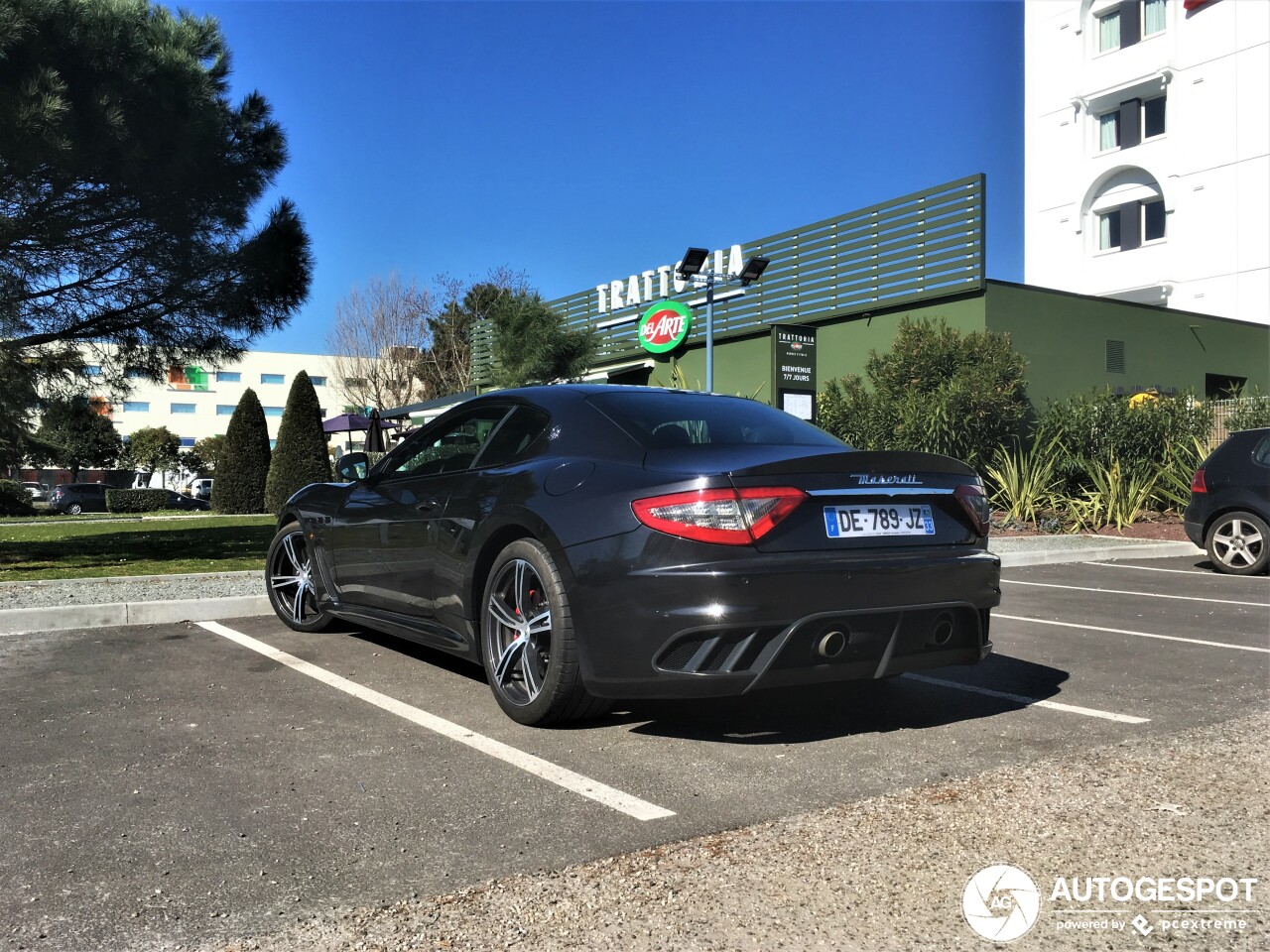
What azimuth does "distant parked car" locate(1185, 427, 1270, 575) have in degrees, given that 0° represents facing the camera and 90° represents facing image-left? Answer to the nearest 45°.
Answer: approximately 270°

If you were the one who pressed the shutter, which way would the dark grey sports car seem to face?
facing away from the viewer and to the left of the viewer

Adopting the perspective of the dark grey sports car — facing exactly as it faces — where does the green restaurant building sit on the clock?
The green restaurant building is roughly at 2 o'clock from the dark grey sports car.

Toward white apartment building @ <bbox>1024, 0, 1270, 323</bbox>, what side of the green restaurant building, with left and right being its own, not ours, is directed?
back

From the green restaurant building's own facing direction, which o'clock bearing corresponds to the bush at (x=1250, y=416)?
The bush is roughly at 8 o'clock from the green restaurant building.

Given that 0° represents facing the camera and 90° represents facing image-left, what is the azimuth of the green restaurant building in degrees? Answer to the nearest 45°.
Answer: approximately 45°

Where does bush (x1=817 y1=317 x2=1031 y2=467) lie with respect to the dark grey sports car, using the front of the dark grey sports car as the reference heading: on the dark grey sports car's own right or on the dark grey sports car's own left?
on the dark grey sports car's own right

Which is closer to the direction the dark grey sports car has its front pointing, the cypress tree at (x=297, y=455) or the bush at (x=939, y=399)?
the cypress tree
